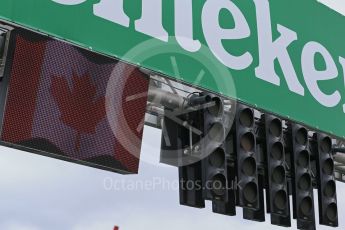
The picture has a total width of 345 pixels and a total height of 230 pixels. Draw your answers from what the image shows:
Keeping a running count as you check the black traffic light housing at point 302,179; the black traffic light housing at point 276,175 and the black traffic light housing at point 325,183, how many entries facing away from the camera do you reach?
0

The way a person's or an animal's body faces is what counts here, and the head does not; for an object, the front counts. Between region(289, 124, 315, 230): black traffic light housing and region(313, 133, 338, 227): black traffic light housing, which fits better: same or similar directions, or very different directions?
same or similar directions

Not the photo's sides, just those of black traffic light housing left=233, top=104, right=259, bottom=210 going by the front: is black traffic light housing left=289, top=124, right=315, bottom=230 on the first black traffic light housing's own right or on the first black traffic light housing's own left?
on the first black traffic light housing's own left

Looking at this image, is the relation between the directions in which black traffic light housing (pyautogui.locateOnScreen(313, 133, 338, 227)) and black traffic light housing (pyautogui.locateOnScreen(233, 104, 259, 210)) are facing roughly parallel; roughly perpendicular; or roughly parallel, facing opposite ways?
roughly parallel

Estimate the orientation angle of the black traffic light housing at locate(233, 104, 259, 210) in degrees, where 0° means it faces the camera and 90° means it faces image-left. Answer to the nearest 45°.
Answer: approximately 315°

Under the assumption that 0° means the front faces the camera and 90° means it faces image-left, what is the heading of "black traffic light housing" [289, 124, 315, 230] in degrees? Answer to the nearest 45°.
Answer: approximately 315°

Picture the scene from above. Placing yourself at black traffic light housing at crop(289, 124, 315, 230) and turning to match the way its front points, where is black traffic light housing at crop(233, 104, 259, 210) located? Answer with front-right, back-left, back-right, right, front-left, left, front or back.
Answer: right

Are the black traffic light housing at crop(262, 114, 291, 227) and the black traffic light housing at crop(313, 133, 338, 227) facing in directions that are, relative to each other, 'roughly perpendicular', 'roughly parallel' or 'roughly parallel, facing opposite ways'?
roughly parallel

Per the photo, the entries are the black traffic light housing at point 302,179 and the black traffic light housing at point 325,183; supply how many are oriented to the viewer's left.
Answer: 0

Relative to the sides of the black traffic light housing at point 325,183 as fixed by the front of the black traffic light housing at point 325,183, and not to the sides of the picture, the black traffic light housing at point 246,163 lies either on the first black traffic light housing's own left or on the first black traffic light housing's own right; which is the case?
on the first black traffic light housing's own right

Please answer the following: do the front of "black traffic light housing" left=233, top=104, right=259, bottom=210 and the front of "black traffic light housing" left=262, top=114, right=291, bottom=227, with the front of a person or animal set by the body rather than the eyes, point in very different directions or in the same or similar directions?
same or similar directions

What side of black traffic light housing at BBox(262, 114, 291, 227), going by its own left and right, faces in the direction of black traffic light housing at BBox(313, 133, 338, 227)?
left

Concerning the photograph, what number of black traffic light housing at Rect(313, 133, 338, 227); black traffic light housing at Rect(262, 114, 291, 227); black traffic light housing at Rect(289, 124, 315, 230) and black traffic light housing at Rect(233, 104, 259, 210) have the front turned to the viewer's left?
0
